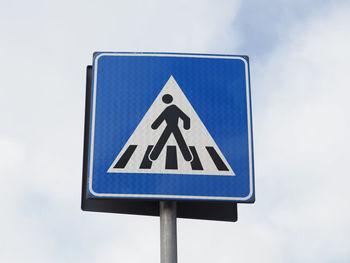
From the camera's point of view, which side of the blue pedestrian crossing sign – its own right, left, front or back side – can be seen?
front
